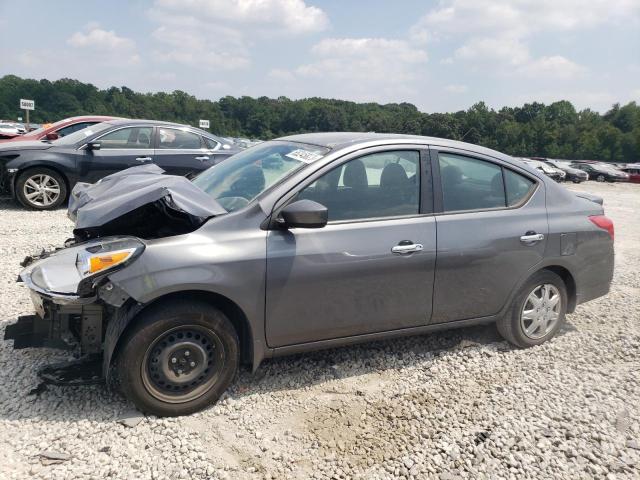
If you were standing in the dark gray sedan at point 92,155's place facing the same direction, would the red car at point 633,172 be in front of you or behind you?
behind

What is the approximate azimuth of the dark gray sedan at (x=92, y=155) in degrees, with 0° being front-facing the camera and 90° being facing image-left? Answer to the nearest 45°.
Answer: approximately 90°

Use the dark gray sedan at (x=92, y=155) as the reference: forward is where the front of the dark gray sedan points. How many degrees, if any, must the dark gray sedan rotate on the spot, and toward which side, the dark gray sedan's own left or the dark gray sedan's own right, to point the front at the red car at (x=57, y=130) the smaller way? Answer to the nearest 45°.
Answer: approximately 90° to the dark gray sedan's own right
